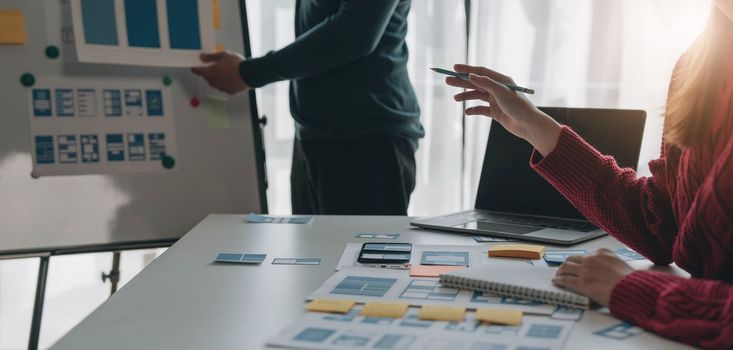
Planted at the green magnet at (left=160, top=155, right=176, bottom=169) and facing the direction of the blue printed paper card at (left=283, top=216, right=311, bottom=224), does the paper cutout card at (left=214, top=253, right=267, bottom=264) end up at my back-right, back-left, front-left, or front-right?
front-right

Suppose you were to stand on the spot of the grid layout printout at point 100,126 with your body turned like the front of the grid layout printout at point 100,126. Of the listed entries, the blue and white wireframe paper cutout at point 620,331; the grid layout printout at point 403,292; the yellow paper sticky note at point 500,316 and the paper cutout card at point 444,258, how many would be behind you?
0

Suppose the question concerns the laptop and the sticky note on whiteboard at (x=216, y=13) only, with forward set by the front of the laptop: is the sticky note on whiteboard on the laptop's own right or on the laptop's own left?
on the laptop's own right

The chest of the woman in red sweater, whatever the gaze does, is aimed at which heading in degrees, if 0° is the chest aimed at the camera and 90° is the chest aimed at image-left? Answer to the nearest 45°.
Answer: approximately 90°

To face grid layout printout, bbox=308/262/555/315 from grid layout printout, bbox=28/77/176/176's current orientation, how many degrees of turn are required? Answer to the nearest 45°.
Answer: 0° — it already faces it

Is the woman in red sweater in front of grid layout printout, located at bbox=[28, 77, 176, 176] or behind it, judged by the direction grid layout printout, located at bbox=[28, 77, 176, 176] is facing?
in front

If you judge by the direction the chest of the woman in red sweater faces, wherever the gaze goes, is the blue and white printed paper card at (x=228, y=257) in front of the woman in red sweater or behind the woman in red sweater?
in front

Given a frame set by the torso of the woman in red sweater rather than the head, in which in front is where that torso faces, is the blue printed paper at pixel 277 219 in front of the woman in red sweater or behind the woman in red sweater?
in front

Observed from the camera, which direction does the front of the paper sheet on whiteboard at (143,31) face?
facing the viewer

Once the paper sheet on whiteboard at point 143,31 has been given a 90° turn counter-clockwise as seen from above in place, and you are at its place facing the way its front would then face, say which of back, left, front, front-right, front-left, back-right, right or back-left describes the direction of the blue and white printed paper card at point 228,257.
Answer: right

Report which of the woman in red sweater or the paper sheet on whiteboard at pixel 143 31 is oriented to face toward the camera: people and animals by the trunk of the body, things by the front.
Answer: the paper sheet on whiteboard

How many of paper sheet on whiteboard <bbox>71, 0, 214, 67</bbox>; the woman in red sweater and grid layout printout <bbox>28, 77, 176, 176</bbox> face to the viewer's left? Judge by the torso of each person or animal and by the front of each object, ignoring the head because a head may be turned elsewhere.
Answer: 1

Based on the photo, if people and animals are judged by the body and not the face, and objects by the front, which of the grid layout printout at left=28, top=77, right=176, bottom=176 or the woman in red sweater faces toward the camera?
the grid layout printout

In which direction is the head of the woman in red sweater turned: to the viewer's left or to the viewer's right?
to the viewer's left

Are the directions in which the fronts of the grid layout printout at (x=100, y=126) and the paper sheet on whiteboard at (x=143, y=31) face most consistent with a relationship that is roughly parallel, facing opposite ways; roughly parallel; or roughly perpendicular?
roughly parallel
